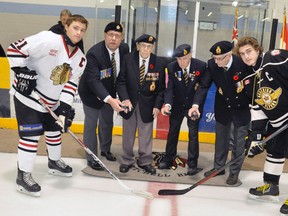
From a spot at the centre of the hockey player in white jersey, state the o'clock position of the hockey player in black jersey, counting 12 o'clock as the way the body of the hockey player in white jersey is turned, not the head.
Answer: The hockey player in black jersey is roughly at 11 o'clock from the hockey player in white jersey.

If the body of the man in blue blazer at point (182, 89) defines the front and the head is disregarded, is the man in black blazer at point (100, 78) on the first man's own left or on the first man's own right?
on the first man's own right

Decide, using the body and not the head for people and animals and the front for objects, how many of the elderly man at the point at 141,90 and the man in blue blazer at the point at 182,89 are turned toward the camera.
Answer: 2

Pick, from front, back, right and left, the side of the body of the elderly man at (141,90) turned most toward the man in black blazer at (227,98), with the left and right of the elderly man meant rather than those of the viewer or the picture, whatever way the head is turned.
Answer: left

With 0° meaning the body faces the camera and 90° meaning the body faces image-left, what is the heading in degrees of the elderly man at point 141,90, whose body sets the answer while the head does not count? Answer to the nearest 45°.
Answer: approximately 0°

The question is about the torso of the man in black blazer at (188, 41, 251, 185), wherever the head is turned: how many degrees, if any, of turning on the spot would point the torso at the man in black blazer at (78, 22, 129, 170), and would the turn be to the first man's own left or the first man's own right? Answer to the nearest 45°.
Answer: approximately 45° to the first man's own right
